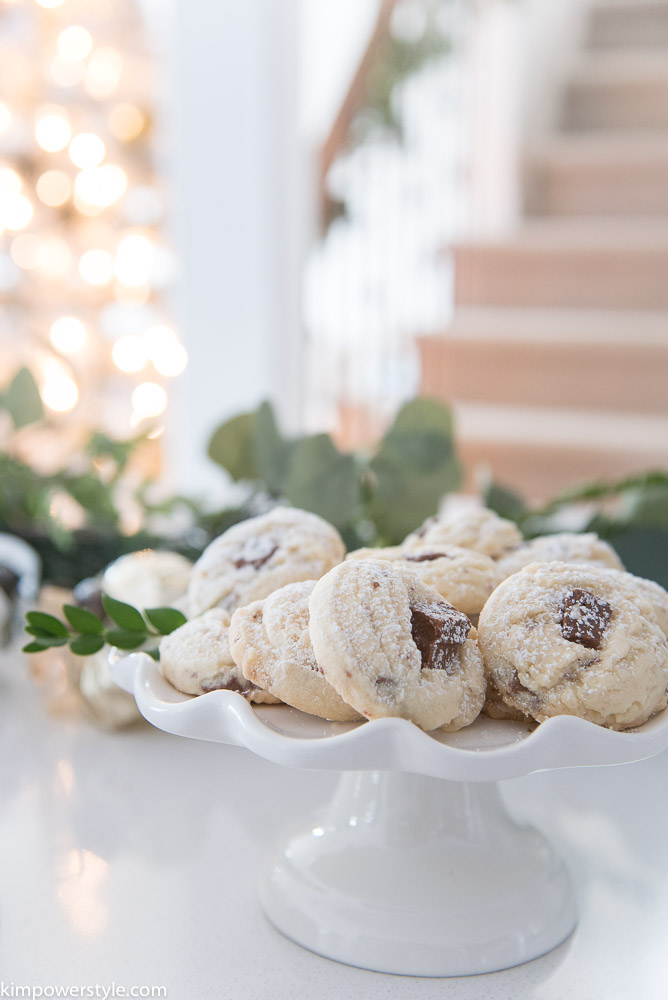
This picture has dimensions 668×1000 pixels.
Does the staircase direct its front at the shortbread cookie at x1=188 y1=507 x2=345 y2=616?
yes

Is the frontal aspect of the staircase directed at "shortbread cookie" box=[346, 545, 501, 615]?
yes

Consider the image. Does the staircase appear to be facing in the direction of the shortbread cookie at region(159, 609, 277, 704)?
yes

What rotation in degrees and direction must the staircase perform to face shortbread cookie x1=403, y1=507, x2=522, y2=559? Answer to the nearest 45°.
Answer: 0° — it already faces it

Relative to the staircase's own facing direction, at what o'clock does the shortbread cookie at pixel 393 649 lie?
The shortbread cookie is roughly at 12 o'clock from the staircase.

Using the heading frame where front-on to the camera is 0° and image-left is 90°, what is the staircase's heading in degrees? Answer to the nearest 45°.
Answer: approximately 0°
